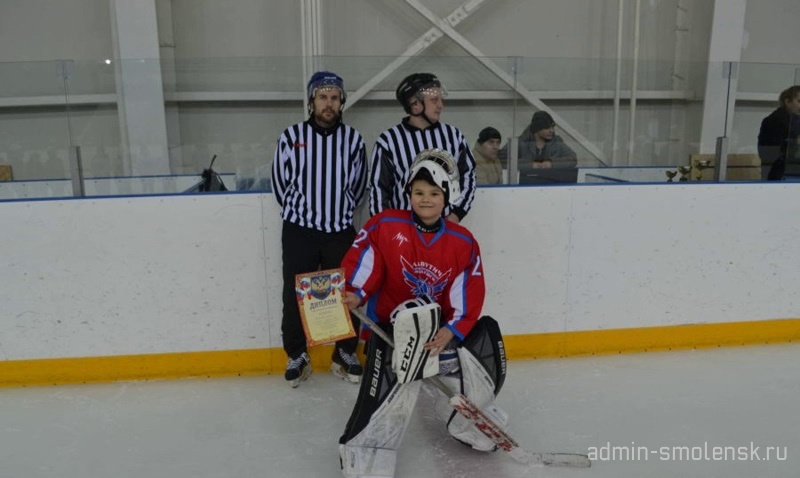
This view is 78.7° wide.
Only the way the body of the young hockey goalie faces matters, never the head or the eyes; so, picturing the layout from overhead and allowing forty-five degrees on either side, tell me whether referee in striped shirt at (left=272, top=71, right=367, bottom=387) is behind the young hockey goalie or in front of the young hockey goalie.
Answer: behind
